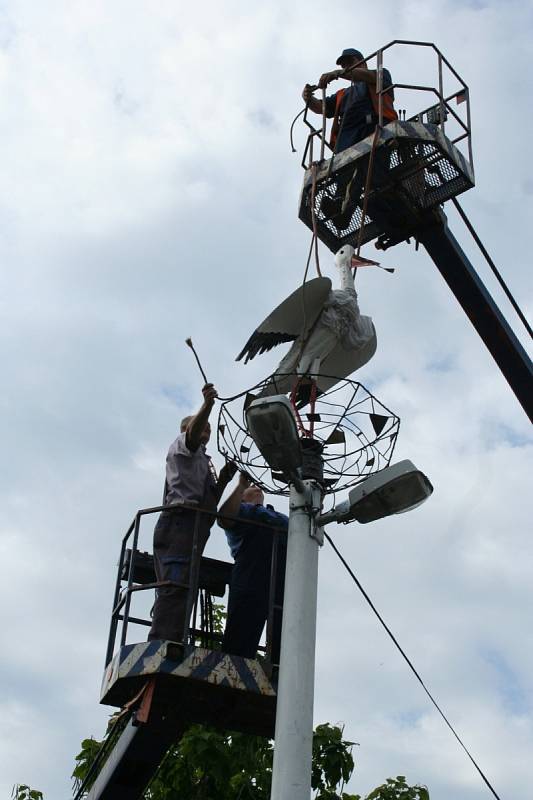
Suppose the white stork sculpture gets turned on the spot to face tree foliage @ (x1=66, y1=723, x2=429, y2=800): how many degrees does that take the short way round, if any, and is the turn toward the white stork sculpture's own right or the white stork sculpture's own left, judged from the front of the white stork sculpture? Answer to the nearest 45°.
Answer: approximately 135° to the white stork sculpture's own left

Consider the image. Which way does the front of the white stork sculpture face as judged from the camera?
facing the viewer and to the right of the viewer

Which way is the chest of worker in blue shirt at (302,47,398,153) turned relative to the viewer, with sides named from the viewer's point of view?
facing the viewer and to the left of the viewer

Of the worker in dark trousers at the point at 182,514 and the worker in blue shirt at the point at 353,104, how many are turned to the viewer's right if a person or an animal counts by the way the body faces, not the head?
1

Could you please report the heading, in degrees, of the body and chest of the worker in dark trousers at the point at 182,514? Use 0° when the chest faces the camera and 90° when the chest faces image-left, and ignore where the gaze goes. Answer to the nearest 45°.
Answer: approximately 270°

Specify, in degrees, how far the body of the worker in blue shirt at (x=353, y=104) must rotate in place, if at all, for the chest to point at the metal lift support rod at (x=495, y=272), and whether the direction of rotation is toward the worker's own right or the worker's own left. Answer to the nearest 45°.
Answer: approximately 180°

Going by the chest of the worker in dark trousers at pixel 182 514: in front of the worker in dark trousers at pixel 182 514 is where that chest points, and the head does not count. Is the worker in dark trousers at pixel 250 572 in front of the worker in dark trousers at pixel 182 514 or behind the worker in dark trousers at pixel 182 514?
in front
